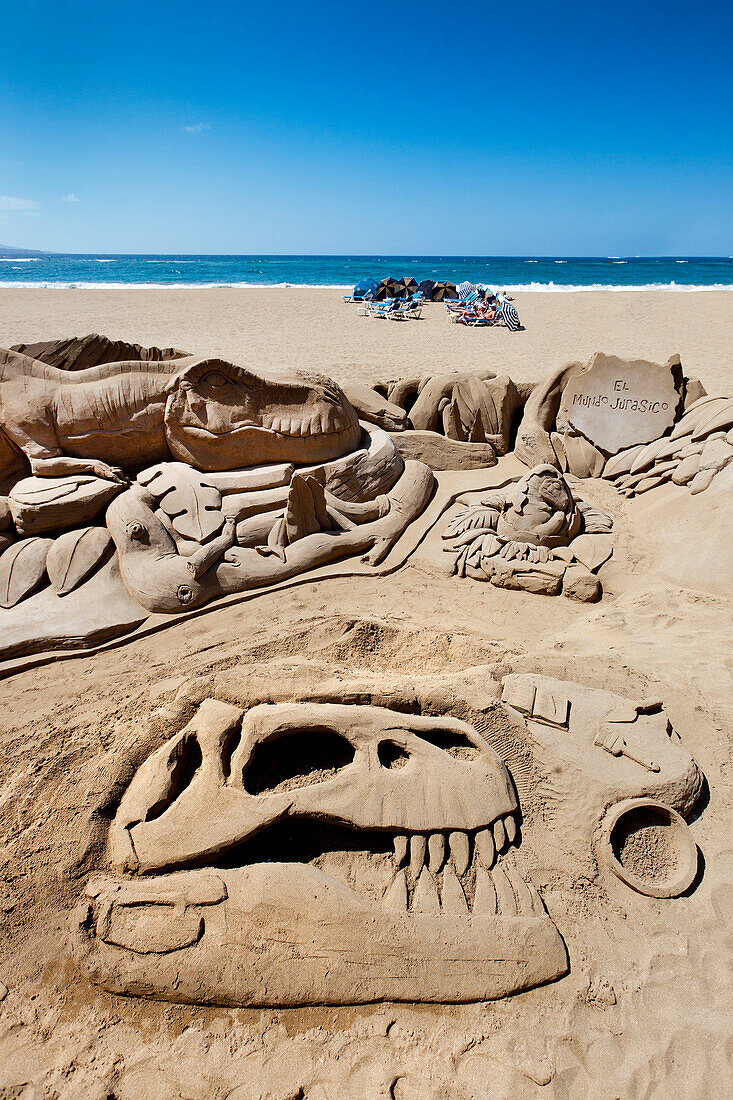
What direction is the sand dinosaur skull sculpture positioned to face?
to the viewer's right

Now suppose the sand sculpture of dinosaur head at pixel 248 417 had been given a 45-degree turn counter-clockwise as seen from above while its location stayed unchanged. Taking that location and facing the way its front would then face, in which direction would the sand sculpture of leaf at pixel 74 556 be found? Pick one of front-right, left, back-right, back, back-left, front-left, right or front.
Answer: back

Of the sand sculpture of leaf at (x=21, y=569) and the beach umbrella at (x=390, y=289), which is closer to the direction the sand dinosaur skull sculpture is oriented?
the beach umbrella

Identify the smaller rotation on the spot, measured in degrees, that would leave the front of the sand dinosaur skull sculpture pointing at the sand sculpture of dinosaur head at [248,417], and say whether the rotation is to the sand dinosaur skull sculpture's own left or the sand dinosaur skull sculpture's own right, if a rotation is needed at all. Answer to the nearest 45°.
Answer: approximately 90° to the sand dinosaur skull sculpture's own left

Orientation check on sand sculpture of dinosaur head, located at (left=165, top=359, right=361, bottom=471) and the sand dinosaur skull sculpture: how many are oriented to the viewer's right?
2

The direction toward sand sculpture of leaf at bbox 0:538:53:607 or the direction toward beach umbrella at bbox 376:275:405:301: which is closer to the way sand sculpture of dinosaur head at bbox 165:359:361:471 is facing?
the beach umbrella

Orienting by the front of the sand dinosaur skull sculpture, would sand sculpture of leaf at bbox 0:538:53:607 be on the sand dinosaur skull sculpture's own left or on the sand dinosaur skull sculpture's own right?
on the sand dinosaur skull sculpture's own left

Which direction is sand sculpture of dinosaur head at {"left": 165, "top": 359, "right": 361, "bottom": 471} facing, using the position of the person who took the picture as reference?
facing to the right of the viewer

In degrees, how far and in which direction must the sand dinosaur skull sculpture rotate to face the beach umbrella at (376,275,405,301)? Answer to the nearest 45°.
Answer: approximately 90° to its left

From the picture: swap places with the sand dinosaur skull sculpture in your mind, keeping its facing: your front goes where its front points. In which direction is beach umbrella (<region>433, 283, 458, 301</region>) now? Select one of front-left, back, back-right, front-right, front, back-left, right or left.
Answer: left

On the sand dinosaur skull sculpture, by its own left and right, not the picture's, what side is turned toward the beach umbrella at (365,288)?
left

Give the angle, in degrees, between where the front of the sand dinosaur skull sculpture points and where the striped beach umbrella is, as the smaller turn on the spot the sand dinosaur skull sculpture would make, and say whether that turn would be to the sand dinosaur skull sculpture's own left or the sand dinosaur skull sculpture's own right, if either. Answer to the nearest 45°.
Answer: approximately 90° to the sand dinosaur skull sculpture's own left

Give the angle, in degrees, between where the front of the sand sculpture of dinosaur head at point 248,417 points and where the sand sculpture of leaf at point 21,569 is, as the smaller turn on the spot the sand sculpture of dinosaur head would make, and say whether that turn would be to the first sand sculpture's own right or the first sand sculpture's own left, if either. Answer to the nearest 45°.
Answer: approximately 135° to the first sand sculpture's own right

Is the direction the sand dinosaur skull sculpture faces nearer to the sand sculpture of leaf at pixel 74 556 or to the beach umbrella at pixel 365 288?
the beach umbrella
